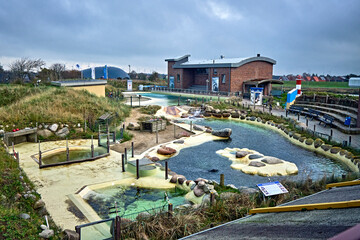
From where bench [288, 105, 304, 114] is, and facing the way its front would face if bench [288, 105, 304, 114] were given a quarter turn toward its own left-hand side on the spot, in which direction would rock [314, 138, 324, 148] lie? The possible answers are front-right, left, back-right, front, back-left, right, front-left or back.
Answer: front-right

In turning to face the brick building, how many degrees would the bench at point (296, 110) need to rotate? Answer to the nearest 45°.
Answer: approximately 90° to its right

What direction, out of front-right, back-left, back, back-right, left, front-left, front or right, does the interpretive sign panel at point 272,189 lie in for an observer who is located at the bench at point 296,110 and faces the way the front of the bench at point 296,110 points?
front-left

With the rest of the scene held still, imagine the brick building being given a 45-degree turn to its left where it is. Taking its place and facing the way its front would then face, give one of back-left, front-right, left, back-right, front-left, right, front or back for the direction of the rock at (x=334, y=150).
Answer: front

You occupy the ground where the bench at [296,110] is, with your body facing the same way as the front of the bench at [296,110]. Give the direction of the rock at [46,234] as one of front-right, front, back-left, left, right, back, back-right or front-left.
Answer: front-left

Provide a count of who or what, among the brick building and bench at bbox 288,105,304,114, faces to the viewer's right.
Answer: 0

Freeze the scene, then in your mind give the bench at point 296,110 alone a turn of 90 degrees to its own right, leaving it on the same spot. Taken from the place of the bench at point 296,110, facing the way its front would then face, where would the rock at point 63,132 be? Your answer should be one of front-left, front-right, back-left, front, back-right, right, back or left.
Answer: left

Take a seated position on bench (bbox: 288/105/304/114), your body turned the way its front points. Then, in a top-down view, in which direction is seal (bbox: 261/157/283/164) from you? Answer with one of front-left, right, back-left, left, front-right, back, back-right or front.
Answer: front-left

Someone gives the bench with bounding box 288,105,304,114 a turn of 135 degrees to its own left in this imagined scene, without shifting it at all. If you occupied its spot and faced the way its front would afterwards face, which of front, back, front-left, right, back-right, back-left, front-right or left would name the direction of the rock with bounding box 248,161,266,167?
right

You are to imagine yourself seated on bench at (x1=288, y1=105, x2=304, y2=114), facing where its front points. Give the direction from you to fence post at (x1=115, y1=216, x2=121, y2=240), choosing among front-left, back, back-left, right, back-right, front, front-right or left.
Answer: front-left

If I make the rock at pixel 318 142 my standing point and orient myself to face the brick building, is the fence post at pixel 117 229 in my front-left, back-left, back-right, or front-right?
back-left

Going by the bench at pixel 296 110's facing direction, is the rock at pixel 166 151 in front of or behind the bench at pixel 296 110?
in front

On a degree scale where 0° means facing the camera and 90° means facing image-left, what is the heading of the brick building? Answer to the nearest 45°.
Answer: approximately 45°

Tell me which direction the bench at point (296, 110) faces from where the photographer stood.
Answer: facing the viewer and to the left of the viewer
